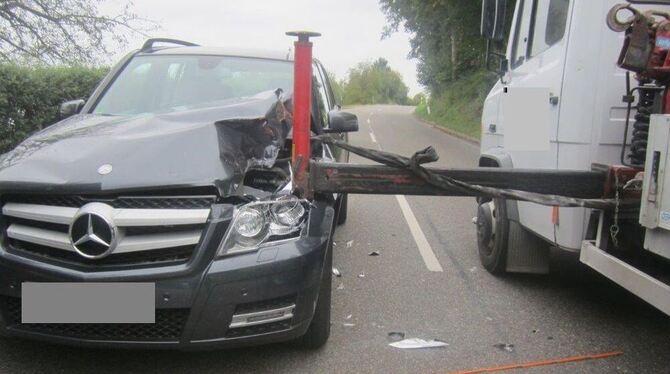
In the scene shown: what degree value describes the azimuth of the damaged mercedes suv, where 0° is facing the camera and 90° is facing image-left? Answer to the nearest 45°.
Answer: approximately 45°

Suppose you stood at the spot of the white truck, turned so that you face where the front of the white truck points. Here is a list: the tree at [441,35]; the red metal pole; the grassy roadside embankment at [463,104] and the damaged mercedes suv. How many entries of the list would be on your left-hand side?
2

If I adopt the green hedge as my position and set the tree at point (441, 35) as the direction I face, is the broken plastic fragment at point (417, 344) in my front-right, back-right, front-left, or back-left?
back-right

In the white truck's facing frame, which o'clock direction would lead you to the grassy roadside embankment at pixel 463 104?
The grassy roadside embankment is roughly at 1 o'clock from the white truck.

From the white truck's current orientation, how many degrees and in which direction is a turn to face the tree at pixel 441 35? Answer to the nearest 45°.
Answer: approximately 45° to its right

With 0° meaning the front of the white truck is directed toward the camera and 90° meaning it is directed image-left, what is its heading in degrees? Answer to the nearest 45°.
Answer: approximately 135°

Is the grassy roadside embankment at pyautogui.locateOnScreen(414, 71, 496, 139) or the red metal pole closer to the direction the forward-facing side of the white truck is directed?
the grassy roadside embankment

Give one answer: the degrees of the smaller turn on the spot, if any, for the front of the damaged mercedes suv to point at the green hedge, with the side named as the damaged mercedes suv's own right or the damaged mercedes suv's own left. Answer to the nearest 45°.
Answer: approximately 135° to the damaged mercedes suv's own right
